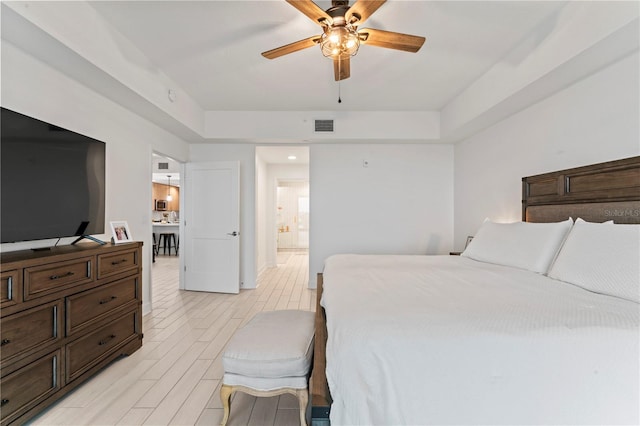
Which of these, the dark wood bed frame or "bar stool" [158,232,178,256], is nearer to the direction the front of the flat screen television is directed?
the dark wood bed frame

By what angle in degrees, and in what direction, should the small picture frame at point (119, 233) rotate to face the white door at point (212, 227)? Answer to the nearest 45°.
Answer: approximately 90° to its left

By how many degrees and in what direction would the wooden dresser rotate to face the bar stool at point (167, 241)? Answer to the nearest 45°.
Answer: approximately 135° to its left

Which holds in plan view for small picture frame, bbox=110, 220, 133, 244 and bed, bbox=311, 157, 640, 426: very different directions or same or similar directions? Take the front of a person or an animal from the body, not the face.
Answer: very different directions

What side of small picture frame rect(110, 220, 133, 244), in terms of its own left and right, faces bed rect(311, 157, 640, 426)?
front

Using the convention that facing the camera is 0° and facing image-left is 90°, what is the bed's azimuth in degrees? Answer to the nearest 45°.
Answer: approximately 45°

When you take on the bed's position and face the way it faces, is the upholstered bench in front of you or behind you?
in front

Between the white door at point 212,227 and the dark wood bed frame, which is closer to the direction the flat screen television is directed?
the dark wood bed frame

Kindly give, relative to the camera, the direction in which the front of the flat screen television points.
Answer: facing the viewer and to the right of the viewer

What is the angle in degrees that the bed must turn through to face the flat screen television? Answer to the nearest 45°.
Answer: approximately 45° to its right

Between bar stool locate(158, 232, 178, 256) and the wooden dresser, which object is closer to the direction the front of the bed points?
the wooden dresser

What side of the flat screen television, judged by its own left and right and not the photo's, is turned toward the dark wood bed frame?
front

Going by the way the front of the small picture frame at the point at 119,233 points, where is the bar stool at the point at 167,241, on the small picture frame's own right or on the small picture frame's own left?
on the small picture frame's own left
